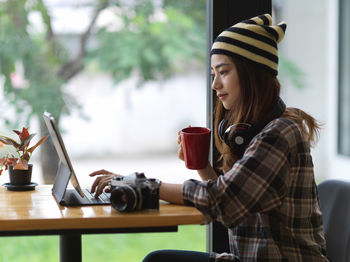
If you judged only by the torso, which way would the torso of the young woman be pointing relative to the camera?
to the viewer's left

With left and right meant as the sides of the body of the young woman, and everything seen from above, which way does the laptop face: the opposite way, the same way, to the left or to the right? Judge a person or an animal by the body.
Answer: the opposite way

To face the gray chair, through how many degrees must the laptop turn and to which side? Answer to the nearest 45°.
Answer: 0° — it already faces it

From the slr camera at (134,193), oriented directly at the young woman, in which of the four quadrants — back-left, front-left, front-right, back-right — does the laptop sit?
back-left

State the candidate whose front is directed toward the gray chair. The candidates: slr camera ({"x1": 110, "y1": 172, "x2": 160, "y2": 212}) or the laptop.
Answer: the laptop

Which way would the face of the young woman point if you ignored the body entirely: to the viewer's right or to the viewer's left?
to the viewer's left

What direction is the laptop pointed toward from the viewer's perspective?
to the viewer's right

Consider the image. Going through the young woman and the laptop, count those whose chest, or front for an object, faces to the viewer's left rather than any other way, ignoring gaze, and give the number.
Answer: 1

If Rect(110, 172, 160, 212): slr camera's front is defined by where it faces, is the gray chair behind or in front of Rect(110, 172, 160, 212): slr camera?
behind

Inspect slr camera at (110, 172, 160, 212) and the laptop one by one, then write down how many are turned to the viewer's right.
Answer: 1

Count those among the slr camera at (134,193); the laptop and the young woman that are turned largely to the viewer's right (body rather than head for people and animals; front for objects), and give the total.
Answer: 1

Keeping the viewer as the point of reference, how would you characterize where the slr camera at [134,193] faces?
facing the viewer and to the left of the viewer

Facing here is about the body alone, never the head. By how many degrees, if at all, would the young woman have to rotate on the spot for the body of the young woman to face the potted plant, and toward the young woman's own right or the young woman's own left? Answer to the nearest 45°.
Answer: approximately 45° to the young woman's own right

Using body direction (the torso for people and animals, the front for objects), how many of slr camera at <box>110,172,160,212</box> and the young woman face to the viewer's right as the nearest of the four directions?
0
